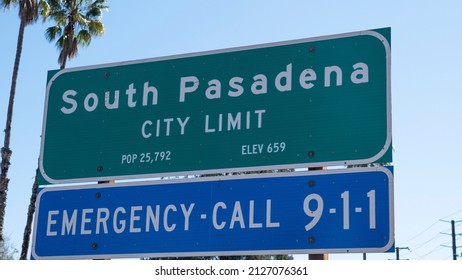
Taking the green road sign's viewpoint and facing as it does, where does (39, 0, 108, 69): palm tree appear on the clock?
The palm tree is roughly at 4 o'clock from the green road sign.

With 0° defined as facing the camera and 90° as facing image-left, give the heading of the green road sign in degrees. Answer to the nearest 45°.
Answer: approximately 45°

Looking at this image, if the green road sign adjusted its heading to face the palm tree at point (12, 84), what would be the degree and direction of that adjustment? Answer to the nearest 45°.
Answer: approximately 135° to its right
